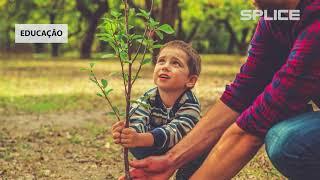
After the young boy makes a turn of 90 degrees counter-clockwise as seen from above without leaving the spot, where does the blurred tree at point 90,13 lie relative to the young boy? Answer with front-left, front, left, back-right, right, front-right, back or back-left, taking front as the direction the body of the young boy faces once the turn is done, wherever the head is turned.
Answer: back-left

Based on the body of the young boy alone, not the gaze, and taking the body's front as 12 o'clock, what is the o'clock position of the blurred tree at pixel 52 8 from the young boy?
The blurred tree is roughly at 4 o'clock from the young boy.

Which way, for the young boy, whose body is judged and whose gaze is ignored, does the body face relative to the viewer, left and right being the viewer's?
facing the viewer and to the left of the viewer
